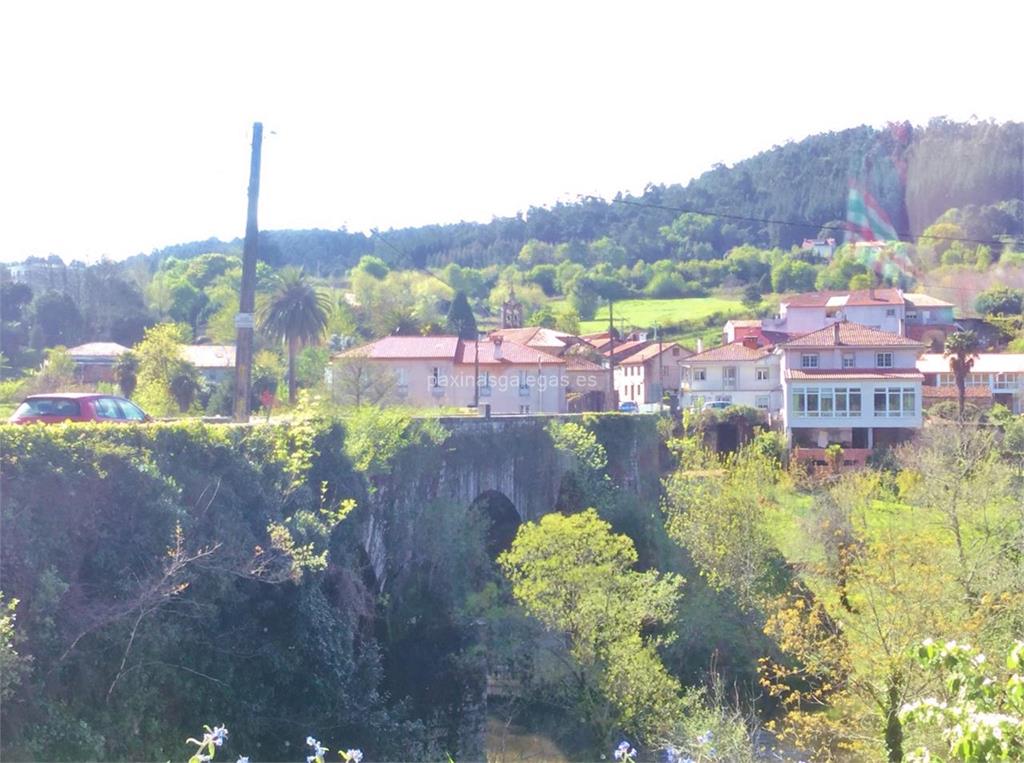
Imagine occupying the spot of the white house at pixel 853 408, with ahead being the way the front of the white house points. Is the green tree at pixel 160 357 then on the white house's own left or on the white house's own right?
on the white house's own right

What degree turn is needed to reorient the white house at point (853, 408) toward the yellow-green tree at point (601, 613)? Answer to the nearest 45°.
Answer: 0° — it already faces it

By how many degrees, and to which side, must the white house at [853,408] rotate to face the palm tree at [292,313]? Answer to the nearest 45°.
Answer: approximately 90° to its right

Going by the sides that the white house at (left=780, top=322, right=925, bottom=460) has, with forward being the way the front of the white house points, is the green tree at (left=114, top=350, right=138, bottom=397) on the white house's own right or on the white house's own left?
on the white house's own right

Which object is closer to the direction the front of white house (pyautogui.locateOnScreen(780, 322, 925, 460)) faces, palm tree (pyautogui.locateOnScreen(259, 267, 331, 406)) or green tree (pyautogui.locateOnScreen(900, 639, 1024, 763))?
the green tree

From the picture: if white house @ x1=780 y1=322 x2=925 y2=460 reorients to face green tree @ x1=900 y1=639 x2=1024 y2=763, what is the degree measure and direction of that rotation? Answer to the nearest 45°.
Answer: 0° — it already faces it

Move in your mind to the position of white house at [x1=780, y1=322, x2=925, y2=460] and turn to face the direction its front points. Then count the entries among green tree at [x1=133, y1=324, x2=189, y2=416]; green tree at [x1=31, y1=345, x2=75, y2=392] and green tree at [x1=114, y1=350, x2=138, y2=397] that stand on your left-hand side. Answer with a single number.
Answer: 0

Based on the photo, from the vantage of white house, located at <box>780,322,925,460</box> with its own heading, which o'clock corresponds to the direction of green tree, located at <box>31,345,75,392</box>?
The green tree is roughly at 2 o'clock from the white house.

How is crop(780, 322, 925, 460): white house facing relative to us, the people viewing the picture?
facing the viewer

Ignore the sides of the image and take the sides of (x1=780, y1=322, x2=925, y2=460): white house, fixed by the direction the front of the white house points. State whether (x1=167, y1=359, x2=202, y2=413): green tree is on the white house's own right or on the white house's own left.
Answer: on the white house's own right

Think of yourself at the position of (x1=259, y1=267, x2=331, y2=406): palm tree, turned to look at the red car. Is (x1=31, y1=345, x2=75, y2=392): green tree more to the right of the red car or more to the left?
right
